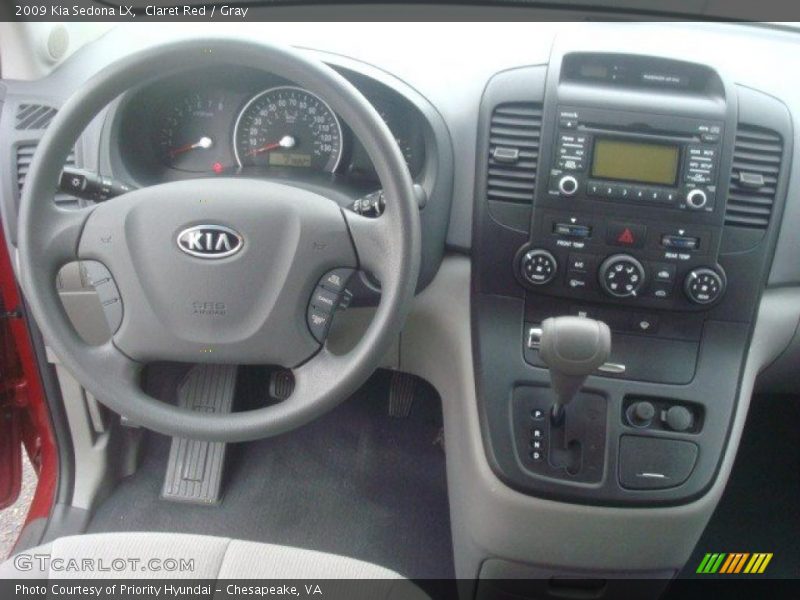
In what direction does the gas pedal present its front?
toward the camera
